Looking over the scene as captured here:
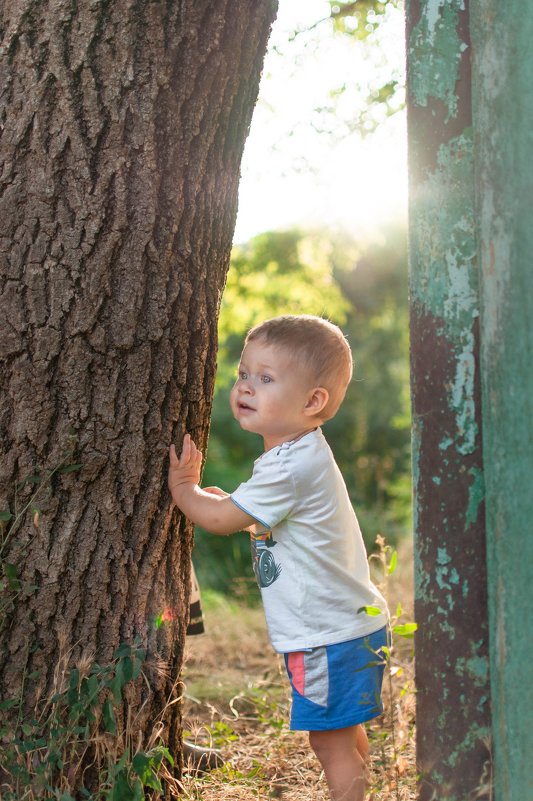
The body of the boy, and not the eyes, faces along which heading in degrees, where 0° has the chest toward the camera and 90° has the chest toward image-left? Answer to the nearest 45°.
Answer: approximately 90°

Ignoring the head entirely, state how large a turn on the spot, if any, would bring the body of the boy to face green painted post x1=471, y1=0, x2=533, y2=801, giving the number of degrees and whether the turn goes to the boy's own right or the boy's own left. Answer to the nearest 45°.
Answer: approximately 135° to the boy's own left

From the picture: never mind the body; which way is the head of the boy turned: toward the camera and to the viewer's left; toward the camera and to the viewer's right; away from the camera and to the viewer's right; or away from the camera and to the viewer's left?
toward the camera and to the viewer's left
